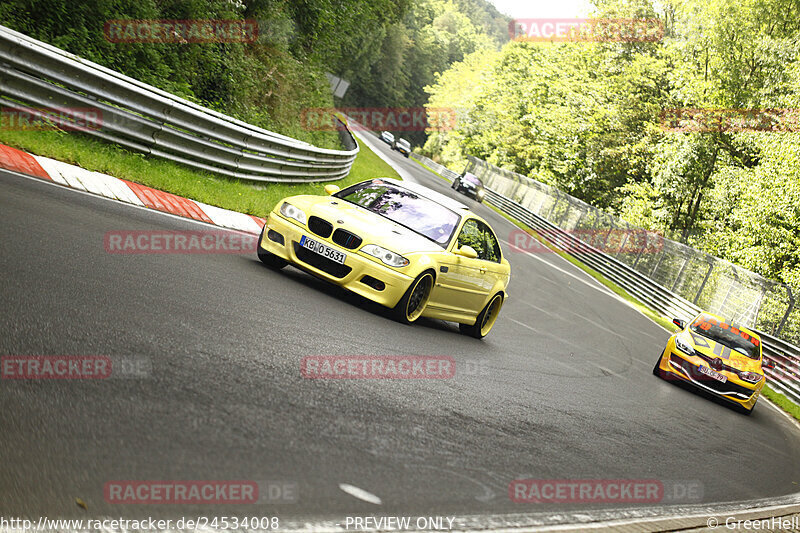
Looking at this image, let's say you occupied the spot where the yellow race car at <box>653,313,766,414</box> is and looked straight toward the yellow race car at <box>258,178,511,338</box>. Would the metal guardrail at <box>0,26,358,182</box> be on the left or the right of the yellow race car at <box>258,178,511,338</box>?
right

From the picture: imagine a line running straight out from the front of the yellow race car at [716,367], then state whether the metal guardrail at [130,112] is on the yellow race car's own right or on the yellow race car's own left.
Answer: on the yellow race car's own right

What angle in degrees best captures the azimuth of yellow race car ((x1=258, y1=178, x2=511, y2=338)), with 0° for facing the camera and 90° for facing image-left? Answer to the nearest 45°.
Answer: approximately 45°

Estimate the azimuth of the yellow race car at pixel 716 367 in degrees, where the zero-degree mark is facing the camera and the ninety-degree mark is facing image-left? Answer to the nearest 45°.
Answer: approximately 0°

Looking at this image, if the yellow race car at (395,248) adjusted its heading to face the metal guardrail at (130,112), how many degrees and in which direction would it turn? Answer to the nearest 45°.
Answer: approximately 90° to its right

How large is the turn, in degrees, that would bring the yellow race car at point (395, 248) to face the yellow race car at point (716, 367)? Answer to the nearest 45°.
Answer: approximately 180°

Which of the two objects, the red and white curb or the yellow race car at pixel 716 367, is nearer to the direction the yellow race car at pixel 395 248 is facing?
the red and white curb

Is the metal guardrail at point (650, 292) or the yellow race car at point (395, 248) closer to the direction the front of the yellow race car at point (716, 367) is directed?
the yellow race car
